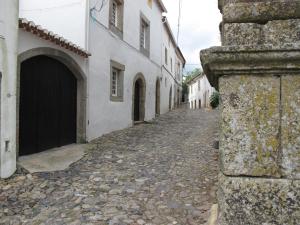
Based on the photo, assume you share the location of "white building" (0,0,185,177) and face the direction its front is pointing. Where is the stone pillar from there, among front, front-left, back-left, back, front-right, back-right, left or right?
front-right

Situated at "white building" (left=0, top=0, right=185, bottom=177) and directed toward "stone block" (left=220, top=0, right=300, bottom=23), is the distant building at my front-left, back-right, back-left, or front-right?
back-left

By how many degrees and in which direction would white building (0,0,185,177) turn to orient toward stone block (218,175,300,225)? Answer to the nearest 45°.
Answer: approximately 45° to its right

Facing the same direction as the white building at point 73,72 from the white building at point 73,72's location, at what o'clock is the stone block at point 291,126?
The stone block is roughly at 1 o'clock from the white building.

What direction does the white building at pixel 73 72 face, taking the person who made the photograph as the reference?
facing the viewer and to the right of the viewer

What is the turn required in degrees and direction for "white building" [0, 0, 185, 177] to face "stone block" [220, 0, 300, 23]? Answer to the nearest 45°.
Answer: approximately 45° to its right

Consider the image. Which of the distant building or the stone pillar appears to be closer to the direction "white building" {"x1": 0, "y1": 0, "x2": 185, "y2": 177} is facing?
the stone pillar

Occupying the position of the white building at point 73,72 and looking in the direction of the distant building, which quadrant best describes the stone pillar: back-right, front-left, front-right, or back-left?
back-right

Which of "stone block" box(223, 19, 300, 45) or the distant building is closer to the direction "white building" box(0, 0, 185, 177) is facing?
the stone block

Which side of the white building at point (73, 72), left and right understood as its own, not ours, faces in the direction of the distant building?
left

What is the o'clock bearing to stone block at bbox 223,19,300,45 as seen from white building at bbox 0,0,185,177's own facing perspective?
The stone block is roughly at 1 o'clock from the white building.
